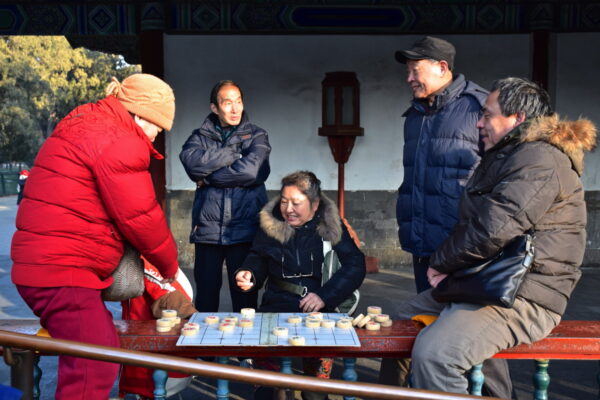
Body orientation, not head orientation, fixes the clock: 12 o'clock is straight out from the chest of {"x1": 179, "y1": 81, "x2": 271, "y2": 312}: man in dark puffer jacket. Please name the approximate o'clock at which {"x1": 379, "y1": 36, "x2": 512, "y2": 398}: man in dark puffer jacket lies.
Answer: {"x1": 379, "y1": 36, "x2": 512, "y2": 398}: man in dark puffer jacket is roughly at 10 o'clock from {"x1": 179, "y1": 81, "x2": 271, "y2": 312}: man in dark puffer jacket.

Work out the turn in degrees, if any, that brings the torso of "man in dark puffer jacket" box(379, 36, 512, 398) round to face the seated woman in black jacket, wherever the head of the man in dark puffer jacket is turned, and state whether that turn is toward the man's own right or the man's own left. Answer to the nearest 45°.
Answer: approximately 45° to the man's own right

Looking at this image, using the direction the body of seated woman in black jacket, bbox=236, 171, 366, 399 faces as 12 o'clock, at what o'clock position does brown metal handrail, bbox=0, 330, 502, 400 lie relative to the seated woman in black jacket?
The brown metal handrail is roughly at 12 o'clock from the seated woman in black jacket.

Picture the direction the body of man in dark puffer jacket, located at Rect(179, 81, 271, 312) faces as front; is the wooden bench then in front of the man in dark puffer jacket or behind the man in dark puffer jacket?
in front

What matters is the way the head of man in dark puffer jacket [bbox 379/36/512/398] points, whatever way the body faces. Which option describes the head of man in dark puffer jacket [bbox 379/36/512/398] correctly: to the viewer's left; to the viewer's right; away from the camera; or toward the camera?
to the viewer's left

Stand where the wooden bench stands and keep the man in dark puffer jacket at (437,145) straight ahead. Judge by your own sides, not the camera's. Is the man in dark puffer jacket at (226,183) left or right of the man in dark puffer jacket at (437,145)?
left

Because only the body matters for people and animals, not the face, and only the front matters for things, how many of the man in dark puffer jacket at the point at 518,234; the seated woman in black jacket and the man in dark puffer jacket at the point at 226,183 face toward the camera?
2

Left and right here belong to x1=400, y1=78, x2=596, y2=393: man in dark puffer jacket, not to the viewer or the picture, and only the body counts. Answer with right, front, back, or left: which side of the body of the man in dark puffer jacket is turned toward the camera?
left

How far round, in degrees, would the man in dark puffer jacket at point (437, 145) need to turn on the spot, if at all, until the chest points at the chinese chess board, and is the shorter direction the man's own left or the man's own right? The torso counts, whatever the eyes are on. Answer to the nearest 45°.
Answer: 0° — they already face it
